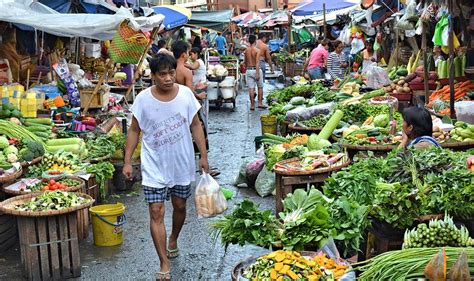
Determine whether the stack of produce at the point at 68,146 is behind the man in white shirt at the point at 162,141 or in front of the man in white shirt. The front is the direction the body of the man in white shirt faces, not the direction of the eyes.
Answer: behind

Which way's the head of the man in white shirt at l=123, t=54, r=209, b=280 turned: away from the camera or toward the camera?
toward the camera

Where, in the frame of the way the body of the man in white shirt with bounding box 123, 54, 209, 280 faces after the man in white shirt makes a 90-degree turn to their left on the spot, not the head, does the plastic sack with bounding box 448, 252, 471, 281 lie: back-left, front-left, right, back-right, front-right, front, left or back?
front-right

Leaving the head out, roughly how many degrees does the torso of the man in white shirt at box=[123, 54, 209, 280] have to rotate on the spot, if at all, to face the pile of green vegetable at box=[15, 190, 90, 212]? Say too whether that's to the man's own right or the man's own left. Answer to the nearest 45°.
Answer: approximately 135° to the man's own right

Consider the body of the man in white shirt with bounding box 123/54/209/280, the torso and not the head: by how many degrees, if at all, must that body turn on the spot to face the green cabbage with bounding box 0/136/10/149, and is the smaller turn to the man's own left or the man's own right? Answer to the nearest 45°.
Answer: approximately 135° to the man's own right

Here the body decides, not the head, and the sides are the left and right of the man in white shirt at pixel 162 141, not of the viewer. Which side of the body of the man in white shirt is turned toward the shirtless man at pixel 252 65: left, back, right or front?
back

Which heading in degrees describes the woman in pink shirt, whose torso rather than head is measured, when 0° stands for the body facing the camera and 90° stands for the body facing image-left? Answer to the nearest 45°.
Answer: approximately 225°

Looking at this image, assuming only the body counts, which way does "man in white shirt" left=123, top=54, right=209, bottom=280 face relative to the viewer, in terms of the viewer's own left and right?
facing the viewer

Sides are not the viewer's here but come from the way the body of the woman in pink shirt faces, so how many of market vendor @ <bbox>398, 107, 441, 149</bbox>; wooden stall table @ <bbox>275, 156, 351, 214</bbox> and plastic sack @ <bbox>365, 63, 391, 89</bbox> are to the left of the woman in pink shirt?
0

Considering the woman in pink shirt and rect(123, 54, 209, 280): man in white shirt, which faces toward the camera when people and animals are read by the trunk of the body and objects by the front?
the man in white shirt
